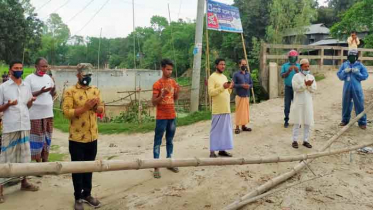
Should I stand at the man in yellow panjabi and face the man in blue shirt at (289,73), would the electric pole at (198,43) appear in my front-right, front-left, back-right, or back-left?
front-left

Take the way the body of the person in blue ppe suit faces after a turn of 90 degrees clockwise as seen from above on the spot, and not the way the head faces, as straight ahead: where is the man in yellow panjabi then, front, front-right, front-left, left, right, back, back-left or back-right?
front-left

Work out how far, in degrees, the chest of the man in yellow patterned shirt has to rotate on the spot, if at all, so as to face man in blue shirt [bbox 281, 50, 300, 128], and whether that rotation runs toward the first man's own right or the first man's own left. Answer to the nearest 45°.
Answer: approximately 90° to the first man's own left

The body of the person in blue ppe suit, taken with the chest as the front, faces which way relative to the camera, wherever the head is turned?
toward the camera

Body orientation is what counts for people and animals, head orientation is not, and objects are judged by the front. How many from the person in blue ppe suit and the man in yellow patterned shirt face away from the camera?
0

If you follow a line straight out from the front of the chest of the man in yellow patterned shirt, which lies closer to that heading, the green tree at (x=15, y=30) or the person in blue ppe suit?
the person in blue ppe suit

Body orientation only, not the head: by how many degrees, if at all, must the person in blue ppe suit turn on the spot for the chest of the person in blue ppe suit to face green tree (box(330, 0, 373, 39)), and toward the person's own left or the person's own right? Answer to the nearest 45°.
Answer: approximately 180°

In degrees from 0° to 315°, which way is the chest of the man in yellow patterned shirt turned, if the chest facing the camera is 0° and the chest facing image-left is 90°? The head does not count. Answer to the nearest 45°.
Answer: approximately 315°

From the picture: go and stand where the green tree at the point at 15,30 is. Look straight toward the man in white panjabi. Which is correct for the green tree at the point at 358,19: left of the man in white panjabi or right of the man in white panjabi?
left

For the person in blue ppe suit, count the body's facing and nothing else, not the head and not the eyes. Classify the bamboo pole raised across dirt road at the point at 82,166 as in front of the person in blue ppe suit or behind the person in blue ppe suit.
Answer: in front

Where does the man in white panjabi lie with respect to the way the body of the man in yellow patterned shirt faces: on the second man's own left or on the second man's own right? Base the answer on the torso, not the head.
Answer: on the second man's own left

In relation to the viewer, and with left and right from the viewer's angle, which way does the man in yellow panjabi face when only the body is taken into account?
facing the viewer and to the right of the viewer

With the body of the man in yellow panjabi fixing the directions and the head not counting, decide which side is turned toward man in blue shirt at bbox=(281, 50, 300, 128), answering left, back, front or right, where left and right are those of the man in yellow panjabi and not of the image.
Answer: left

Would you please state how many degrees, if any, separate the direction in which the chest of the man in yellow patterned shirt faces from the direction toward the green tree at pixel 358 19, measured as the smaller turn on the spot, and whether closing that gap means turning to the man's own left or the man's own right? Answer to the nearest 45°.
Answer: approximately 90° to the man's own left
